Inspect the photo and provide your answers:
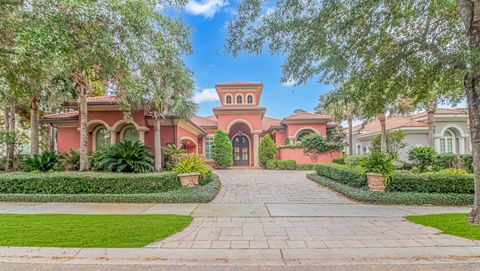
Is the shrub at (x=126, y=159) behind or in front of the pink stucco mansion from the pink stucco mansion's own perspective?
in front

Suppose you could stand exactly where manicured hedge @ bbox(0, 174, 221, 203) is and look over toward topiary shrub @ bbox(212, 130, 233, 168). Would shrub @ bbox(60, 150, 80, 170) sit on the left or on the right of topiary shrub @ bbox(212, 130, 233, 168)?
left

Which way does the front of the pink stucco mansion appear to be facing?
toward the camera

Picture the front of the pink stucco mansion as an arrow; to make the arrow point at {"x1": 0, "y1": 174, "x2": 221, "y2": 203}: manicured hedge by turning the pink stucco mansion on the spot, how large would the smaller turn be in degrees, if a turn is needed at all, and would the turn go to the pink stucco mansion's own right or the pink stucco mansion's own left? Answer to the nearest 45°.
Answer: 0° — it already faces it

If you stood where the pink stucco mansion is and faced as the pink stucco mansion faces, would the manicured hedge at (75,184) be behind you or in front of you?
in front

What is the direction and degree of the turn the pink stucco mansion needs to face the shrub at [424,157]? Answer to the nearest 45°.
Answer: approximately 45° to its left

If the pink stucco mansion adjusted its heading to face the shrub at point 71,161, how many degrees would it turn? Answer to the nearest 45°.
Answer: approximately 45° to its right

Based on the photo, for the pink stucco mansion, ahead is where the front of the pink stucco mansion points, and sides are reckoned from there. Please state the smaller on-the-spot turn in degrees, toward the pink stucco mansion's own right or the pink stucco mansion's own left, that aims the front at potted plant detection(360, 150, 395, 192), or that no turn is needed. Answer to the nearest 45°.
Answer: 0° — it already faces it

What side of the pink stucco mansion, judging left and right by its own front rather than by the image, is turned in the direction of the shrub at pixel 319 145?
left

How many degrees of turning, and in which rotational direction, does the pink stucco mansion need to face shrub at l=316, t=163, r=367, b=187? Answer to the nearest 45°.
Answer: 0° — it already faces it

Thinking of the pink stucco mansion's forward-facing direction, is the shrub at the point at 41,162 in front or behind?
in front
